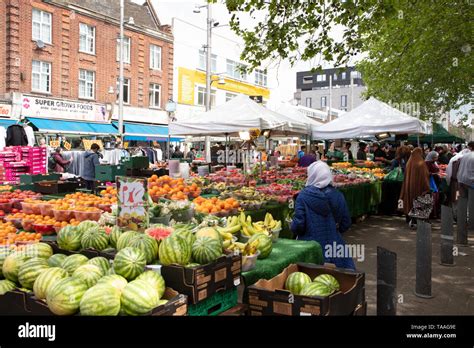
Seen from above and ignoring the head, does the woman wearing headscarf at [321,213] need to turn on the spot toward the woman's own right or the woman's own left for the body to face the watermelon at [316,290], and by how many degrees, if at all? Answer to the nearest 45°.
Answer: approximately 180°

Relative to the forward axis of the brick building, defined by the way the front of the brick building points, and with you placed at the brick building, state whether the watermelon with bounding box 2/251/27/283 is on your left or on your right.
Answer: on your right

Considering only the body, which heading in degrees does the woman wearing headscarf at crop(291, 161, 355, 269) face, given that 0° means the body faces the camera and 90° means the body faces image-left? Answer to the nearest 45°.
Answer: approximately 180°

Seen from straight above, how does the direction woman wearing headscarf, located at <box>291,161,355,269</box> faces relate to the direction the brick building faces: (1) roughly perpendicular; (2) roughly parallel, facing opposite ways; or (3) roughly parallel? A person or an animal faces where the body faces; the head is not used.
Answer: roughly perpendicular

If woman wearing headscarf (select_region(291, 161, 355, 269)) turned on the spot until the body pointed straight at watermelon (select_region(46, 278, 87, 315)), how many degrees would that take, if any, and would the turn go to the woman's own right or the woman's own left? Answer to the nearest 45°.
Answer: approximately 135° to the woman's own left

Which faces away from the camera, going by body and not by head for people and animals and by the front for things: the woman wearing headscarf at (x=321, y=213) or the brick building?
the woman wearing headscarf

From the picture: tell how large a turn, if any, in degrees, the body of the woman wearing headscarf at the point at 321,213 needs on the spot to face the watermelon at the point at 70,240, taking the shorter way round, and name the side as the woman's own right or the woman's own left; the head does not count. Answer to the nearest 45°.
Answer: approximately 135° to the woman's own left

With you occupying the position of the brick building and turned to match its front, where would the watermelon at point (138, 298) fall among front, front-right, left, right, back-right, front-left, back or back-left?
front-right

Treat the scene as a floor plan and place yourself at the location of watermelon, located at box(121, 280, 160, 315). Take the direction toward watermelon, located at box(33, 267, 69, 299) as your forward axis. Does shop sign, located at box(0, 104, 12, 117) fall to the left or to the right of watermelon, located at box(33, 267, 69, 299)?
right

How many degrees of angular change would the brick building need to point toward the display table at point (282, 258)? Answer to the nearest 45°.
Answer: approximately 45° to its right

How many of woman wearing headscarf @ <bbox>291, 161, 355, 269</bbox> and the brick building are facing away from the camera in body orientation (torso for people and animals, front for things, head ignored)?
1

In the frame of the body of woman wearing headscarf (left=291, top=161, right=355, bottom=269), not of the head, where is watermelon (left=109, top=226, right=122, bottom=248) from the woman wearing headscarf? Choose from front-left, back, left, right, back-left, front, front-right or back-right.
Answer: back-left
